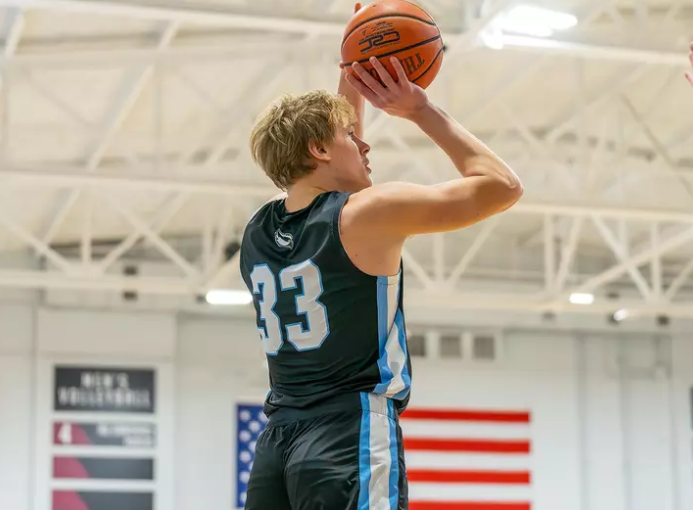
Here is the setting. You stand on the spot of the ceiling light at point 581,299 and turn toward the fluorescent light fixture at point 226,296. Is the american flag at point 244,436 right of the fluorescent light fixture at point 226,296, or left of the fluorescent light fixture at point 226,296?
right

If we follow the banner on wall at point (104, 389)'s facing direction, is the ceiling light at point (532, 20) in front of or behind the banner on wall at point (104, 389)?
in front

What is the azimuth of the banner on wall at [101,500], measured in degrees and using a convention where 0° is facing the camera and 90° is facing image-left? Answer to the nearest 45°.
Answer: approximately 0°

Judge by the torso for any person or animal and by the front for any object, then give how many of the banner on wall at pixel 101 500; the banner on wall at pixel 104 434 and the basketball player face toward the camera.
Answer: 2

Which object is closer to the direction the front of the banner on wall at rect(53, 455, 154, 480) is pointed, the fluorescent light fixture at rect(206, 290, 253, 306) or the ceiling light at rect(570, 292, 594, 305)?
the fluorescent light fixture

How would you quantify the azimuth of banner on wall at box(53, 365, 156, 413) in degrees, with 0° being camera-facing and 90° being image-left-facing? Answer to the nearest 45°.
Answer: approximately 0°
